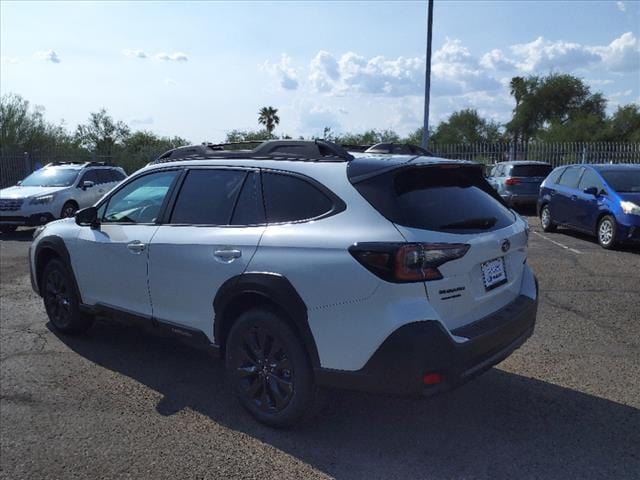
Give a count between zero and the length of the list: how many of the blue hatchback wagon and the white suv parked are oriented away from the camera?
0

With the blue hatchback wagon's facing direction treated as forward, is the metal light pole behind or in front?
behind

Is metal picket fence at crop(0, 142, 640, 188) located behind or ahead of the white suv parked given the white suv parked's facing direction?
behind

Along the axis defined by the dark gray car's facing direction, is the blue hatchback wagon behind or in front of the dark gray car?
behind

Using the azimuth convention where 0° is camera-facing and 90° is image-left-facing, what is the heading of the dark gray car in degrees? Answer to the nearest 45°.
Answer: approximately 135°

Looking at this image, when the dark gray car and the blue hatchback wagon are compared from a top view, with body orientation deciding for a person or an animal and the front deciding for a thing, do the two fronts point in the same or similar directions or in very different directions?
very different directions

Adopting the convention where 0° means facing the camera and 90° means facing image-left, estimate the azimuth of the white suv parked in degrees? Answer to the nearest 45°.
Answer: approximately 45°

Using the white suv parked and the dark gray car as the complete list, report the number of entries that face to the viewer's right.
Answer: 0

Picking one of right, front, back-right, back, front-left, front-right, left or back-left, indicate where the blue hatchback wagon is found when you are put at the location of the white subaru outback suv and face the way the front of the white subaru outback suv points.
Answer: right

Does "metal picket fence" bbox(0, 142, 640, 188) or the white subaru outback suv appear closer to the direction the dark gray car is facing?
the metal picket fence

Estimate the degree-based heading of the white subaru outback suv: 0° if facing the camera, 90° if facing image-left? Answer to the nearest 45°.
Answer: approximately 135°

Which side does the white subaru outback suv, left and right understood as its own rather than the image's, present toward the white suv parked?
front
